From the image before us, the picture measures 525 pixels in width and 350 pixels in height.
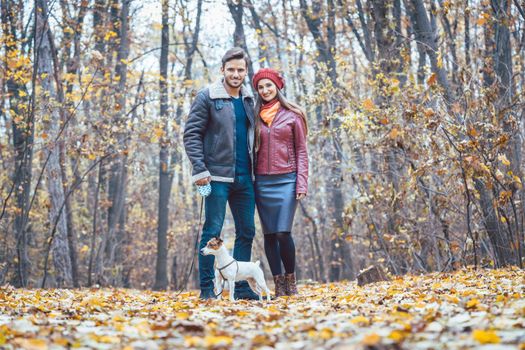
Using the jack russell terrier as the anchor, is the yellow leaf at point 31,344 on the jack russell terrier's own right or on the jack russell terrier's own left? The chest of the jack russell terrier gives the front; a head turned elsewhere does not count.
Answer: on the jack russell terrier's own left

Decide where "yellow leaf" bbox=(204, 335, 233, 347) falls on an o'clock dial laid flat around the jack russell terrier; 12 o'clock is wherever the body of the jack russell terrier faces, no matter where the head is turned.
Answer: The yellow leaf is roughly at 9 o'clock from the jack russell terrier.

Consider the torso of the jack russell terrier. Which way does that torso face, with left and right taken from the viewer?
facing to the left of the viewer

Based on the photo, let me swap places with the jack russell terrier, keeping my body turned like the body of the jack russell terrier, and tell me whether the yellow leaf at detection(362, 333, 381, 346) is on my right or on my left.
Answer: on my left

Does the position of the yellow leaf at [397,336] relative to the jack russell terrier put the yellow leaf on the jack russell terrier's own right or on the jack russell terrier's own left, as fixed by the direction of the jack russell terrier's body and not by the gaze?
on the jack russell terrier's own left
